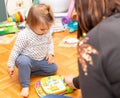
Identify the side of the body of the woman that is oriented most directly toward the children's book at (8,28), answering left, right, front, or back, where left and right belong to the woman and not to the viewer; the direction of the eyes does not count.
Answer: front

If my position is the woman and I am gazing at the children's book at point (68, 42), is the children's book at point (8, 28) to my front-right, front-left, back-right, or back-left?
front-left

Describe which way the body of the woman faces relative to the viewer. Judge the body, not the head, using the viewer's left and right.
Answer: facing away from the viewer and to the left of the viewer

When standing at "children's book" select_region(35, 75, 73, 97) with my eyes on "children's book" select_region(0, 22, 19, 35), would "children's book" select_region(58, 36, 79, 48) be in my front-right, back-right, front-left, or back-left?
front-right

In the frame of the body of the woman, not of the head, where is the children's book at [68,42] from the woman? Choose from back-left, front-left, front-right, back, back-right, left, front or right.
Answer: front-right

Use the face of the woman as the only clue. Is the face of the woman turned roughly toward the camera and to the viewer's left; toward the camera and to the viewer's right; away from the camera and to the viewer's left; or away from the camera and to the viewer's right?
away from the camera and to the viewer's left
